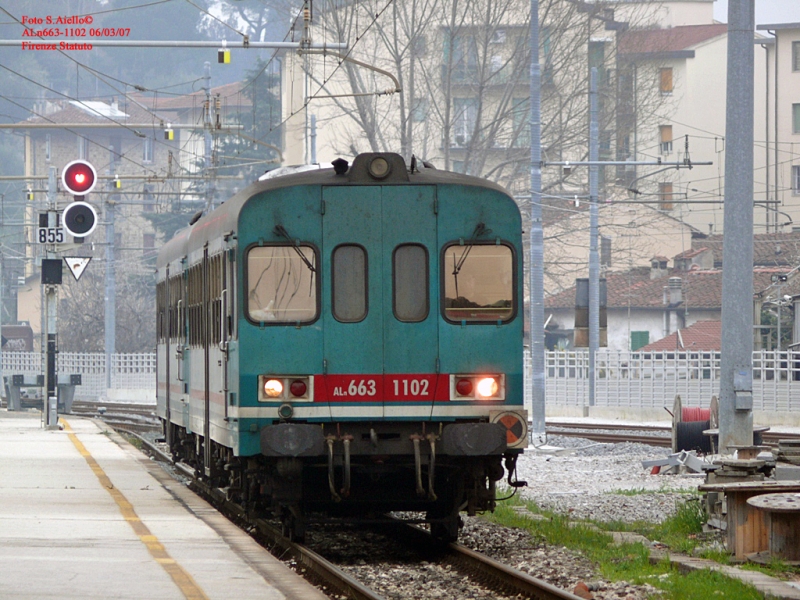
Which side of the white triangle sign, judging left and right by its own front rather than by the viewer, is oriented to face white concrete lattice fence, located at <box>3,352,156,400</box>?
back

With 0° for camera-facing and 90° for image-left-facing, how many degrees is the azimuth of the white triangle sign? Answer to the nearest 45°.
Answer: approximately 0°

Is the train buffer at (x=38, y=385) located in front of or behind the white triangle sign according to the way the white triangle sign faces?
behind

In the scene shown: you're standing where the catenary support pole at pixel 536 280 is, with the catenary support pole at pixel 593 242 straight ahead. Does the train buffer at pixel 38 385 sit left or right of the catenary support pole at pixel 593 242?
left

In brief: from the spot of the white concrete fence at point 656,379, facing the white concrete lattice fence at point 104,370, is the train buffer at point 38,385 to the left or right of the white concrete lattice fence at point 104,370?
left

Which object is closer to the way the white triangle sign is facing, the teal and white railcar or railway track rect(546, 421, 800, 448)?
the teal and white railcar

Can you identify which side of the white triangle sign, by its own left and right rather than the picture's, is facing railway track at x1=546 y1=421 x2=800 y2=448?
left
